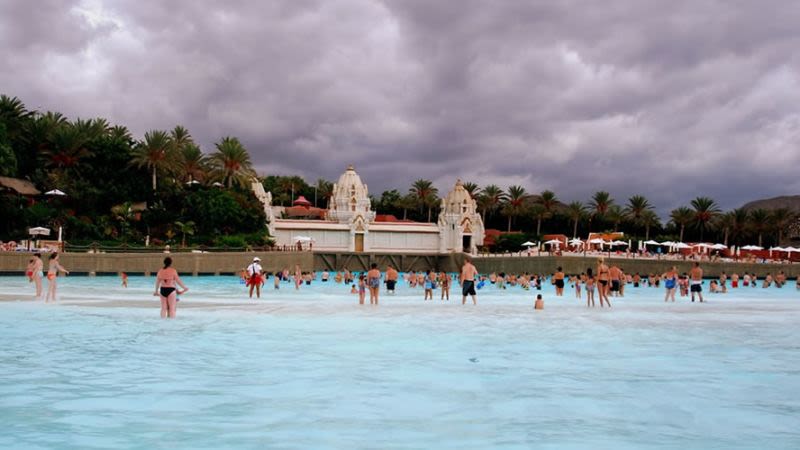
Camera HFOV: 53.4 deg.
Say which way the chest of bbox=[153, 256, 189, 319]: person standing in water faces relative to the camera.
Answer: away from the camera

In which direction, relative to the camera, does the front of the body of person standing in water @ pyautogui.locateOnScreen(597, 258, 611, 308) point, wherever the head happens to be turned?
away from the camera

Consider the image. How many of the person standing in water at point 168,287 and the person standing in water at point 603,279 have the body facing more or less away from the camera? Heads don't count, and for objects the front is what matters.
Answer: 2

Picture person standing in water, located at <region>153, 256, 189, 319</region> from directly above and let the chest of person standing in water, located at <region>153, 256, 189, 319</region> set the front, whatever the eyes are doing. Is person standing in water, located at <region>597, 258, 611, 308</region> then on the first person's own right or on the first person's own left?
on the first person's own right

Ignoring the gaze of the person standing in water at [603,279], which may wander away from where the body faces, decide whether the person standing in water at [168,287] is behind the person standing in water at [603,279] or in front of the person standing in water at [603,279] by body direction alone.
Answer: behind
